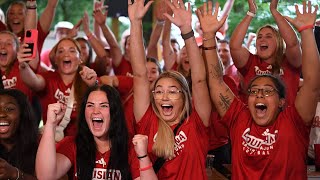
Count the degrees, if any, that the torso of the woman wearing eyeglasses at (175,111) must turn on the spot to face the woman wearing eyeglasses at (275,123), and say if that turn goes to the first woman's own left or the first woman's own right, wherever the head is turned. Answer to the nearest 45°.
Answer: approximately 90° to the first woman's own left

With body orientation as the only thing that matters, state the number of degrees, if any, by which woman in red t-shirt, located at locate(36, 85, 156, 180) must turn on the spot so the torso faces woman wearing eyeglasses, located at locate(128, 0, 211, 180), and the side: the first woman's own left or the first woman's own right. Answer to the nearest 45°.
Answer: approximately 90° to the first woman's own left

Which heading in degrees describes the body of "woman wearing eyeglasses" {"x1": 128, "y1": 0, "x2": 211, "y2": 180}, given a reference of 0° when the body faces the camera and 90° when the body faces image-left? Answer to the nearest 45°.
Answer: approximately 0°

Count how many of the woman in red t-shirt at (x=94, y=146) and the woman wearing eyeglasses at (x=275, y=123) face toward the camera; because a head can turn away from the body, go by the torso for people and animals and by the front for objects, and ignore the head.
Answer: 2

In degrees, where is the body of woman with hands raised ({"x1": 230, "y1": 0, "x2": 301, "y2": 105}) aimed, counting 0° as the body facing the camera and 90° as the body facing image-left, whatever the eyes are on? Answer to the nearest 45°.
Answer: approximately 45°

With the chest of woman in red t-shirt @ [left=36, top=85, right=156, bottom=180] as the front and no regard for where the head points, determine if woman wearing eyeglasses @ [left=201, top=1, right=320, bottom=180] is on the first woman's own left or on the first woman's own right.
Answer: on the first woman's own left
